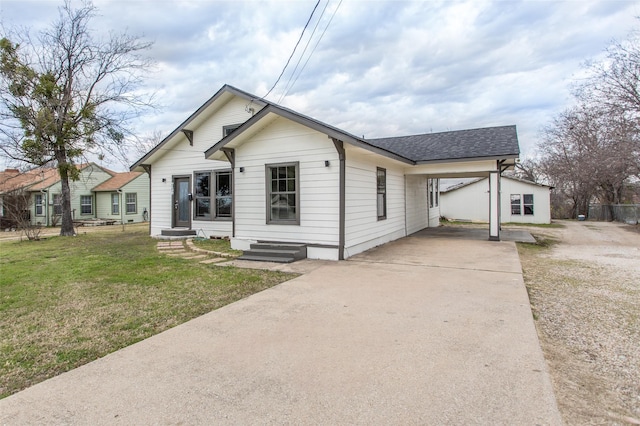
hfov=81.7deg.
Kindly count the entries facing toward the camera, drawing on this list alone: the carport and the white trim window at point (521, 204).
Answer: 2

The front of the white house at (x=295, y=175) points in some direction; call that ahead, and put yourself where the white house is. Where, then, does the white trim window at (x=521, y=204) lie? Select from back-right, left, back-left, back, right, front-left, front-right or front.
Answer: back

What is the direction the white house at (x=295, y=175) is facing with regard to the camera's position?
facing the viewer and to the left of the viewer

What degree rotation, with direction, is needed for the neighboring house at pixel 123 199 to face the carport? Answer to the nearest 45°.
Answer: approximately 90° to its left

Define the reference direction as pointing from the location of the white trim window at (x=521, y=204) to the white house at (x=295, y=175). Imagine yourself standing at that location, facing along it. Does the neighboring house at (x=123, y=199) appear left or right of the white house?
right

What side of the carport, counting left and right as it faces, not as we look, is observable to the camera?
front

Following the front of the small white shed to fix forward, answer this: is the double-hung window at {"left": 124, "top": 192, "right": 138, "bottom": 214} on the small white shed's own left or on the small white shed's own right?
on the small white shed's own right

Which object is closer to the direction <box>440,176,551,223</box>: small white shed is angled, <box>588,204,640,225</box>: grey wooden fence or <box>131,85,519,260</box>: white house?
the white house

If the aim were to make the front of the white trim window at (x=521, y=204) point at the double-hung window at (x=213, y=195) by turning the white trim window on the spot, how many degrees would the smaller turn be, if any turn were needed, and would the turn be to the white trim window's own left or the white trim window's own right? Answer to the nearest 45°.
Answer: approximately 45° to the white trim window's own right

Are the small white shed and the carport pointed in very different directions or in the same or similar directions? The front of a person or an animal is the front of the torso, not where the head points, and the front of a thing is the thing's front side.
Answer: same or similar directions

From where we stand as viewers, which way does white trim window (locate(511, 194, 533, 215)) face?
facing the viewer

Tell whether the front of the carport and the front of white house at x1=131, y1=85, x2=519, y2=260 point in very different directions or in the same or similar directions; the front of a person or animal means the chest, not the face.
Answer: same or similar directions

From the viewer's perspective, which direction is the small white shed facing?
toward the camera

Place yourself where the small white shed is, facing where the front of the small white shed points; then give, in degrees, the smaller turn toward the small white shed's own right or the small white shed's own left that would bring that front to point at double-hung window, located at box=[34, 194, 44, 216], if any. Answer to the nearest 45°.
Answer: approximately 45° to the small white shed's own right
